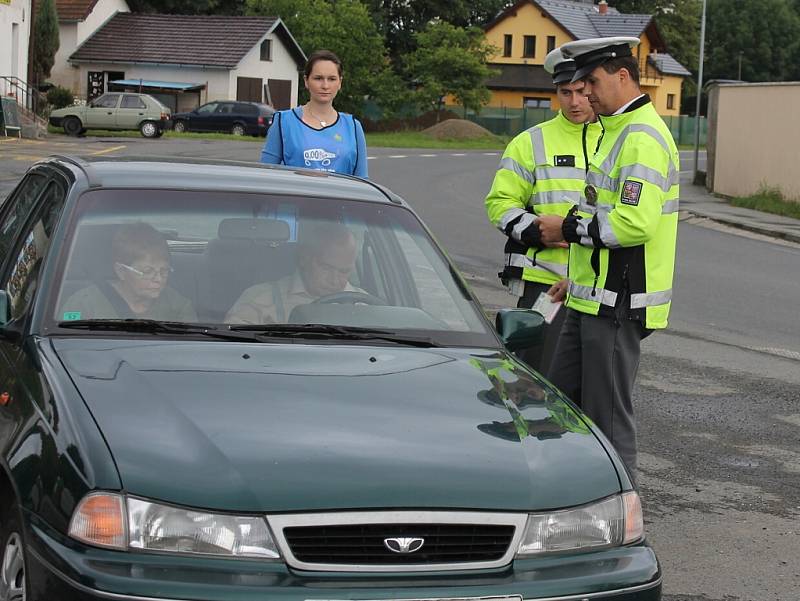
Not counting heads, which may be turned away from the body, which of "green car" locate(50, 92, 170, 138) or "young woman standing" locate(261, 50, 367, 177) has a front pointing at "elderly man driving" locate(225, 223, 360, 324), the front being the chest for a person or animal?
the young woman standing

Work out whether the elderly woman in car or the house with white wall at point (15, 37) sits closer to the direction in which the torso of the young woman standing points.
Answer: the elderly woman in car

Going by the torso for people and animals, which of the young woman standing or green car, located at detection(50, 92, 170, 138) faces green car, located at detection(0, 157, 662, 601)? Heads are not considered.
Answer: the young woman standing

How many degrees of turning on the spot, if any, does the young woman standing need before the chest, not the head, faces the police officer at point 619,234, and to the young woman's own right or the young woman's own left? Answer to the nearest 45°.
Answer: approximately 45° to the young woman's own left

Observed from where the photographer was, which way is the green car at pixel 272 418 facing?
facing the viewer and to the right of the viewer

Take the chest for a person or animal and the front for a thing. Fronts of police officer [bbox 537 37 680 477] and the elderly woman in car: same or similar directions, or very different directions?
very different directions

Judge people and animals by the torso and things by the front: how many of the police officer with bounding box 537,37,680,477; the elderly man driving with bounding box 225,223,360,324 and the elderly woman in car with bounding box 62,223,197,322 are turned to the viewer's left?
1

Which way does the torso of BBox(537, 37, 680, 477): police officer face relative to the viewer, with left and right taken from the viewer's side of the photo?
facing to the left of the viewer

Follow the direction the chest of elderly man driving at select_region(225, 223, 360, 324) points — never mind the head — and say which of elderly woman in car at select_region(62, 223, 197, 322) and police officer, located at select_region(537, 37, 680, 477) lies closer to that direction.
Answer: the police officer

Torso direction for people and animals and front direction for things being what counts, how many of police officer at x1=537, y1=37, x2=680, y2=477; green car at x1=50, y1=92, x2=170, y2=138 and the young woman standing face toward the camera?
1

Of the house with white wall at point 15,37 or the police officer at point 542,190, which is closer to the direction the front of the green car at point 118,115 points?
the house with white wall

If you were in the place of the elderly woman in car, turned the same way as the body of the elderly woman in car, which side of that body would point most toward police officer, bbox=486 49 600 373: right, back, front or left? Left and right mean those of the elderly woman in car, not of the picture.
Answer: left
